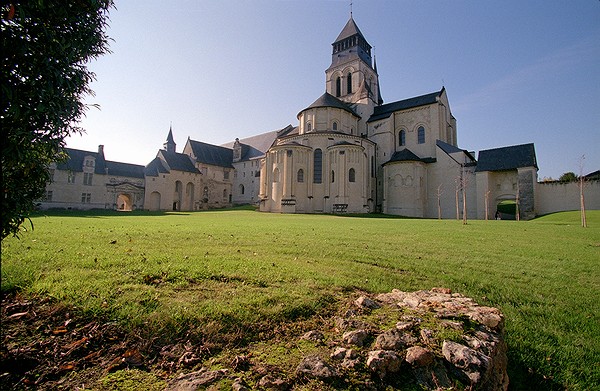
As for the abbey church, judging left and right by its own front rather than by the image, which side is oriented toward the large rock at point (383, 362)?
back

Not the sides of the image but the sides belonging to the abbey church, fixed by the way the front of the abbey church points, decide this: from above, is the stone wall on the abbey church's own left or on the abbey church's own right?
on the abbey church's own right

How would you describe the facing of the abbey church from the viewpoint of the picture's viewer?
facing away from the viewer

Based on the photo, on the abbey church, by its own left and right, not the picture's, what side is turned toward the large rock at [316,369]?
back

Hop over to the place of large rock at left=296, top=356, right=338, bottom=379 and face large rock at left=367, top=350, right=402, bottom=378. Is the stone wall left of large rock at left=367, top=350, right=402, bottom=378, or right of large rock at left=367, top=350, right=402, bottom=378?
left
